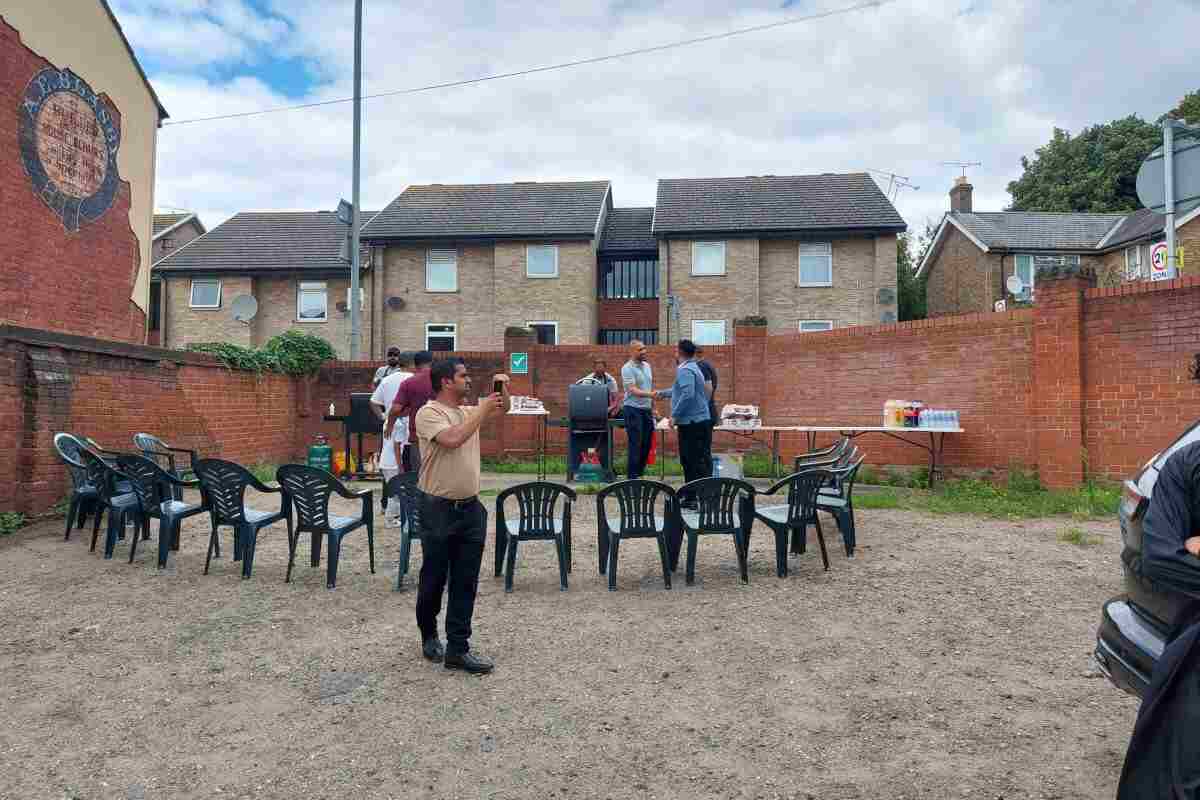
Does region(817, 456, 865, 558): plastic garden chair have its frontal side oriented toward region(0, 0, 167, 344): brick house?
yes

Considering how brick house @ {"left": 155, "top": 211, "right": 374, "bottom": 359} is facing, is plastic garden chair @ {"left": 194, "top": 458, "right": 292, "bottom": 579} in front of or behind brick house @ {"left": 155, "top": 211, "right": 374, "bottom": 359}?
in front

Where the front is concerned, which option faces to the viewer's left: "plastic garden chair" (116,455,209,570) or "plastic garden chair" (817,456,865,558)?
"plastic garden chair" (817,456,865,558)

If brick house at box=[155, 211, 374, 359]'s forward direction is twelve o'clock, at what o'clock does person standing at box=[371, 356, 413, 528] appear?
The person standing is roughly at 12 o'clock from the brick house.

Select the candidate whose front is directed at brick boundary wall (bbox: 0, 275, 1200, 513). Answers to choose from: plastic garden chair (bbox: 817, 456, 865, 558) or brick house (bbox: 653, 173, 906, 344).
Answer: the brick house

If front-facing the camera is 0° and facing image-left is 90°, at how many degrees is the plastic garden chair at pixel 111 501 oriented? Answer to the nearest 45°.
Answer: approximately 225°

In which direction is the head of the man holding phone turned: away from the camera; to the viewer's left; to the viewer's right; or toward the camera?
to the viewer's right

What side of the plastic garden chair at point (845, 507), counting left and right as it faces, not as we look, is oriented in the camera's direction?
left
